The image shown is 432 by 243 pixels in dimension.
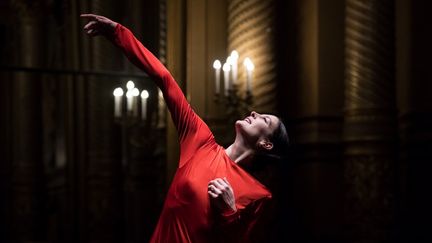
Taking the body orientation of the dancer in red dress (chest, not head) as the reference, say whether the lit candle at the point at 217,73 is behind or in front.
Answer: behind

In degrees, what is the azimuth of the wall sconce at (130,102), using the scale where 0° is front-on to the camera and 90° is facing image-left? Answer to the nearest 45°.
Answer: approximately 0°

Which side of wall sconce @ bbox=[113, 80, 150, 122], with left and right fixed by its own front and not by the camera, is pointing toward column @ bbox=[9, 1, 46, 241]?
right

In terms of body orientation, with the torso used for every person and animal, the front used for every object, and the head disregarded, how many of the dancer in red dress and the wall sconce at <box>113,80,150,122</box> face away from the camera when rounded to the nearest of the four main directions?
0

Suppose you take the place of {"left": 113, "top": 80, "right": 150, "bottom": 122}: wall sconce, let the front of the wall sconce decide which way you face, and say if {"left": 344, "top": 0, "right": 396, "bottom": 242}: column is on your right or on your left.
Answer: on your left

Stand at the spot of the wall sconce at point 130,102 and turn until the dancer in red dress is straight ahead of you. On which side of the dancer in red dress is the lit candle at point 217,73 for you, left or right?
left

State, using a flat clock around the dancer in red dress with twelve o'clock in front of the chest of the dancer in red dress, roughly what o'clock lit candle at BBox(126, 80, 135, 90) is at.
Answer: The lit candle is roughly at 4 o'clock from the dancer in red dress.

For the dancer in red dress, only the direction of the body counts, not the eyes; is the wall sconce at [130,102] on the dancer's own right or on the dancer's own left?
on the dancer's own right

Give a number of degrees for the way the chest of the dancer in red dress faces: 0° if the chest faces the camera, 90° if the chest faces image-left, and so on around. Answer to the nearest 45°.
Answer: approximately 45°

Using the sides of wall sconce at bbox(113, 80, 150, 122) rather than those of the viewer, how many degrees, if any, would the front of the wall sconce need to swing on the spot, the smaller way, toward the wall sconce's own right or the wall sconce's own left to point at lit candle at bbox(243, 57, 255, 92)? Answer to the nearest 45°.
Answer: approximately 45° to the wall sconce's own left
